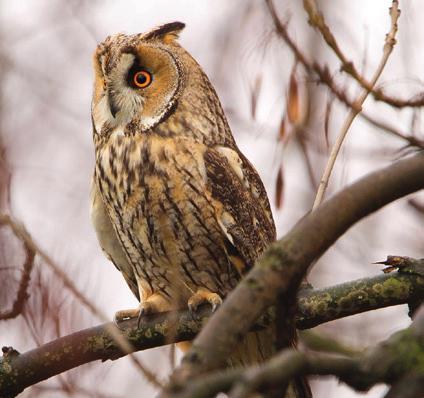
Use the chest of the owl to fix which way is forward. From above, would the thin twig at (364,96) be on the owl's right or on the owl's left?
on the owl's left

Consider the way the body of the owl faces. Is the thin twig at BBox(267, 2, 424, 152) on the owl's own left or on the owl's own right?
on the owl's own left

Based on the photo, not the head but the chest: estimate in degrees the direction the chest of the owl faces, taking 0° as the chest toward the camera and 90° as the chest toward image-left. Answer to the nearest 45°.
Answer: approximately 45°

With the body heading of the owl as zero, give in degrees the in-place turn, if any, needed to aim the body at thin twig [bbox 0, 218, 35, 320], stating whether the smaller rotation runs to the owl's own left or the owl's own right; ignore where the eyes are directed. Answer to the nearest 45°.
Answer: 0° — it already faces it

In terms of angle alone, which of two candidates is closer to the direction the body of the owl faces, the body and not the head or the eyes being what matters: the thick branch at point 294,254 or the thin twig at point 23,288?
the thin twig

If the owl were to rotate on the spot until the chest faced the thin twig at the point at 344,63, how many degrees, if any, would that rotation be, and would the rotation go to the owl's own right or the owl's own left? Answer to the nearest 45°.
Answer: approximately 90° to the owl's own left
